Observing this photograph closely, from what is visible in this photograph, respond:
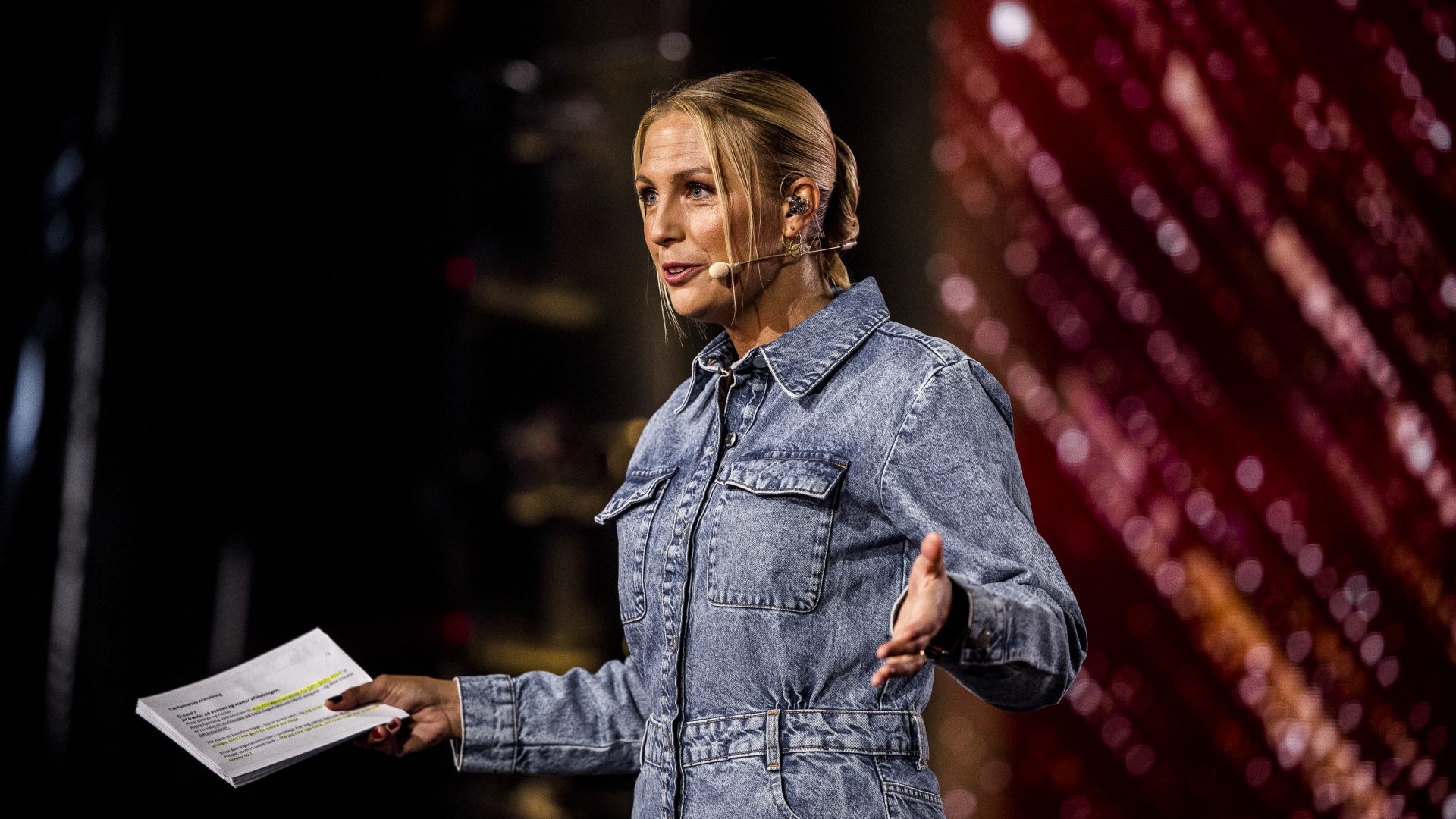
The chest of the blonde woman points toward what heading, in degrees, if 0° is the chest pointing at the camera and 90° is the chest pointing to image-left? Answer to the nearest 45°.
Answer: approximately 45°
